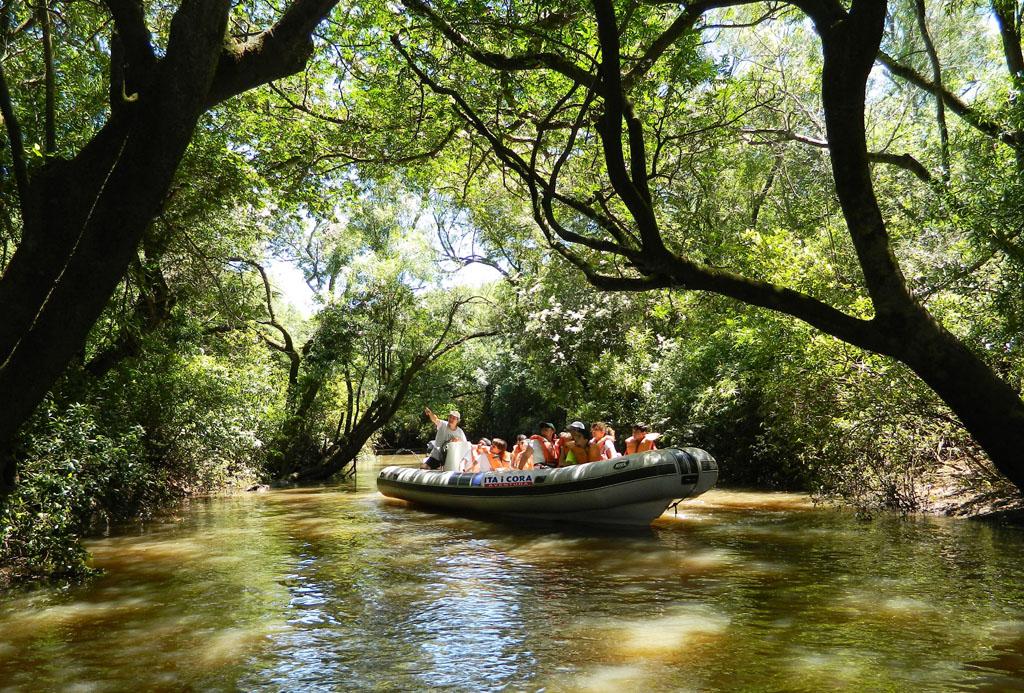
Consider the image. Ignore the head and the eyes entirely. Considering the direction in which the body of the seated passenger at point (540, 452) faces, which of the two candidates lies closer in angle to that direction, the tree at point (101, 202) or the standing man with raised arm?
the tree

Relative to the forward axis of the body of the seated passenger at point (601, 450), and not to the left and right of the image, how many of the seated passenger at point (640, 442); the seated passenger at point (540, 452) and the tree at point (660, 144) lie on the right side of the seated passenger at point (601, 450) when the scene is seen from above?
1
